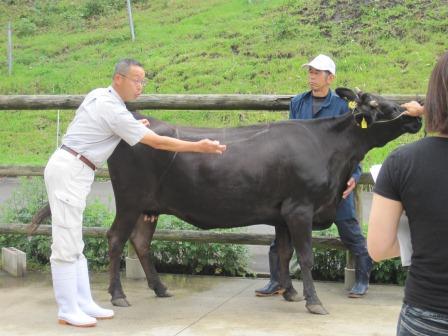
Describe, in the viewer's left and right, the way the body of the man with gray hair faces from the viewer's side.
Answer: facing to the right of the viewer

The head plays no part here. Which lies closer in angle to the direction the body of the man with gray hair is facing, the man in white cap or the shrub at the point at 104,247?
the man in white cap

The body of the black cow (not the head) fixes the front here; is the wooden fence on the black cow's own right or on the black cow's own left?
on the black cow's own left

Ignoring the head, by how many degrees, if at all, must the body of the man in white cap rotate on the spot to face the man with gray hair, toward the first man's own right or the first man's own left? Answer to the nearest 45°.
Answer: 0° — they already face them

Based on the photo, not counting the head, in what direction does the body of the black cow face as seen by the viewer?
to the viewer's right

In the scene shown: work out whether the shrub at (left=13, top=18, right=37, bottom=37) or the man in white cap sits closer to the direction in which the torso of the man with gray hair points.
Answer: the man in white cap

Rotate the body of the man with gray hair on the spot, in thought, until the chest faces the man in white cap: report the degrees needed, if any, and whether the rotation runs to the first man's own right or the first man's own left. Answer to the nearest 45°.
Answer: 0° — they already face them

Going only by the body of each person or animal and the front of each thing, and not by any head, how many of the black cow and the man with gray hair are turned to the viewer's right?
2
